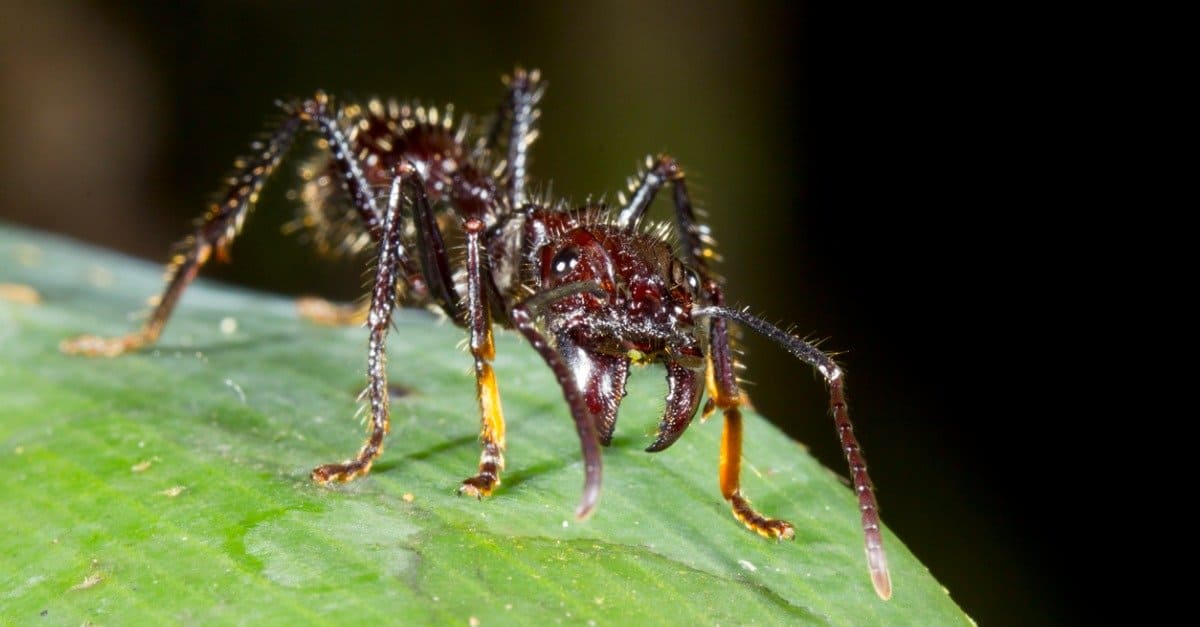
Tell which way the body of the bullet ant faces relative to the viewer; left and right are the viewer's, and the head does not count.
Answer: facing the viewer and to the right of the viewer
